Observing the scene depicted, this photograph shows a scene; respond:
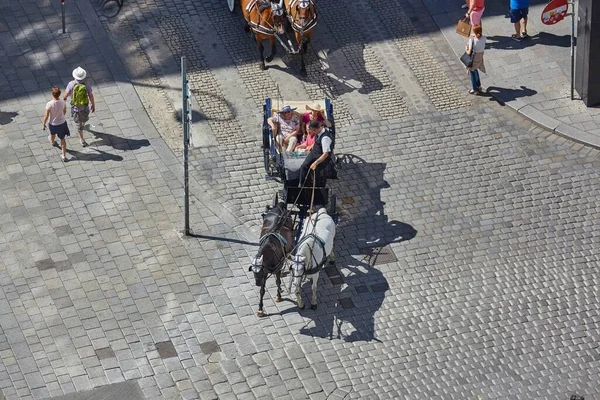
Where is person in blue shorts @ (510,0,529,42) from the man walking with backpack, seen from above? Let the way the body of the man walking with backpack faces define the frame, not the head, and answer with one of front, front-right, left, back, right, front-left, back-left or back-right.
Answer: right

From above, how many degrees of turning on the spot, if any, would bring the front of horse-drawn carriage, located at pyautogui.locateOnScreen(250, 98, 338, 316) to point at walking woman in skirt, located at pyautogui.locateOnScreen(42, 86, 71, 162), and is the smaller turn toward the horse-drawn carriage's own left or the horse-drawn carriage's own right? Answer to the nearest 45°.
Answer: approximately 135° to the horse-drawn carriage's own right

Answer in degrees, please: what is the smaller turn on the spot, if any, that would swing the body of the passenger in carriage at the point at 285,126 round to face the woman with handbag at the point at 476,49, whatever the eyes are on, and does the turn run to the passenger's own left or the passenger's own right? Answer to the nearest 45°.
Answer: approximately 135° to the passenger's own left

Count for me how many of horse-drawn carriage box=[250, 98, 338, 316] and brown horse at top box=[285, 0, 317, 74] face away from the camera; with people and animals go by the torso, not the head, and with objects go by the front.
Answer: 0

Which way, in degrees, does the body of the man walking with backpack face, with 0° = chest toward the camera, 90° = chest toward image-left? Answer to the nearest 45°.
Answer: approximately 180°

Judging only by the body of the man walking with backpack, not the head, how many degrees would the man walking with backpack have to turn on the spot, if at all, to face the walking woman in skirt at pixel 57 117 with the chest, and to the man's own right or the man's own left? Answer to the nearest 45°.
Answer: approximately 135° to the man's own left

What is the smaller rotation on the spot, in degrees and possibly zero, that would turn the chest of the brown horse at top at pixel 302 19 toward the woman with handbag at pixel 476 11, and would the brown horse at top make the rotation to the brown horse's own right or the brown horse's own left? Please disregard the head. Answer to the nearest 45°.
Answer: approximately 90° to the brown horse's own left

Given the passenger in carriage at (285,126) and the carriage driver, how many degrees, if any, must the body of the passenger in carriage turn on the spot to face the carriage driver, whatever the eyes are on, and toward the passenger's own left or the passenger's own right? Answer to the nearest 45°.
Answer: approximately 45° to the passenger's own left

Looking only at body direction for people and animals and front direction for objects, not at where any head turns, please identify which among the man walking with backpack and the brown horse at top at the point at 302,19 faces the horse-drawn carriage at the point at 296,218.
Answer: the brown horse at top
